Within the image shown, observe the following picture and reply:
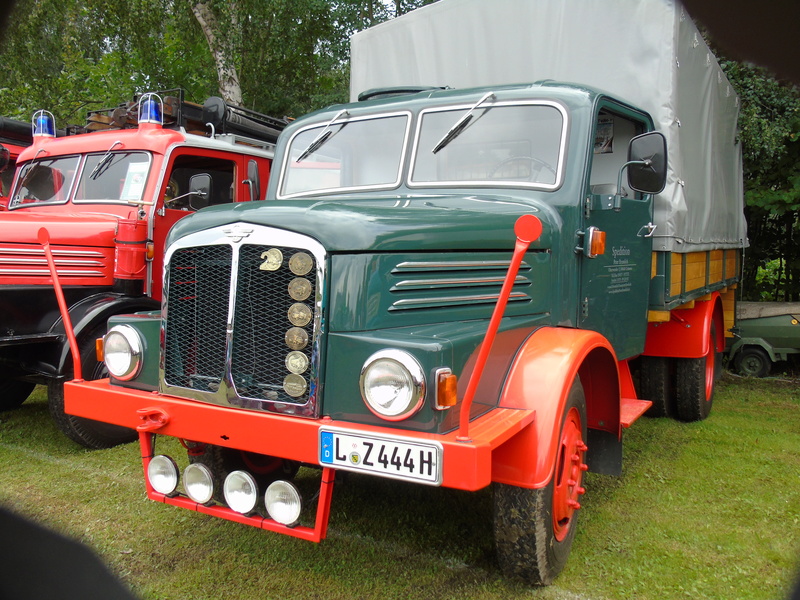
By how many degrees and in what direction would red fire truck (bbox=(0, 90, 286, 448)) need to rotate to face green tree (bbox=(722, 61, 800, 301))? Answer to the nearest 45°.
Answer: approximately 135° to its left

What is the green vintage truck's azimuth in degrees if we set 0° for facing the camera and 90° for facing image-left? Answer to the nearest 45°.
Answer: approximately 45°

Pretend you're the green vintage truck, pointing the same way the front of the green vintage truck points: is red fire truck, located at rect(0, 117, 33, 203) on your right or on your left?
on your right

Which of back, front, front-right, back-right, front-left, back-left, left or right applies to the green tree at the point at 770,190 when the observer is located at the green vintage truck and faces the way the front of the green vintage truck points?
back

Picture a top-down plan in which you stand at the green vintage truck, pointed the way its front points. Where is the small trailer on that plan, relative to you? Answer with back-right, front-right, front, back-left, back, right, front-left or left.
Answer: back

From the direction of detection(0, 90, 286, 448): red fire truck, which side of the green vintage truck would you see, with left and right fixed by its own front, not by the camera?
right
